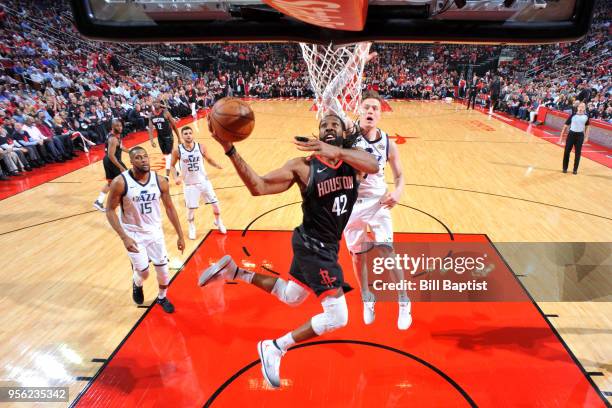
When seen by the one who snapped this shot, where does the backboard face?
facing away from the viewer

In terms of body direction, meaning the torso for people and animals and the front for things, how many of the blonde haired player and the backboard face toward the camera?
1

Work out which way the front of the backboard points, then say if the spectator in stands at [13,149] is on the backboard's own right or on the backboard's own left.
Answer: on the backboard's own left

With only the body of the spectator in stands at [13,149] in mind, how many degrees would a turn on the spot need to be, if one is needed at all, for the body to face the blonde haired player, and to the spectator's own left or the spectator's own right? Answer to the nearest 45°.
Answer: approximately 45° to the spectator's own right

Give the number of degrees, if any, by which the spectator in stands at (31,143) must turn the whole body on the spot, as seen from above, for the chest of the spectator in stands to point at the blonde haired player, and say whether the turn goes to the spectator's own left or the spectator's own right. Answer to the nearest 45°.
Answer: approximately 45° to the spectator's own right

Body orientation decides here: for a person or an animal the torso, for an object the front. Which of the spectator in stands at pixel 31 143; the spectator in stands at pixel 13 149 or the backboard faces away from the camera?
the backboard
